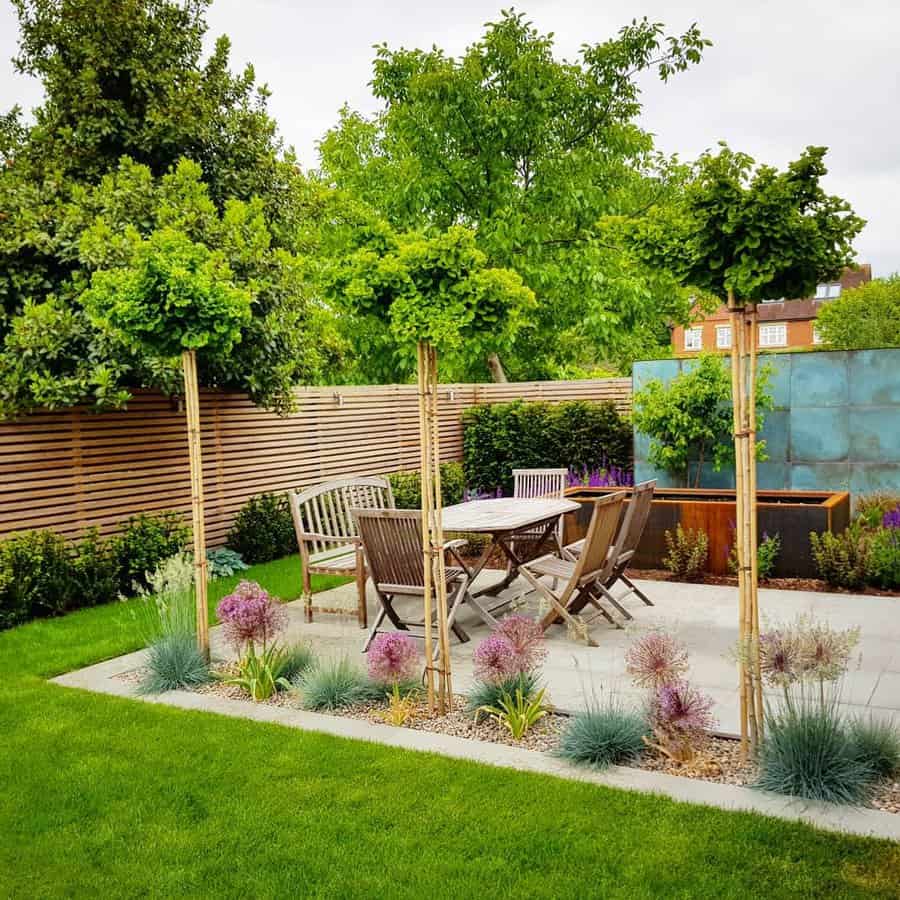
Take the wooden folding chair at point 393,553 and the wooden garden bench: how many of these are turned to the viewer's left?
0

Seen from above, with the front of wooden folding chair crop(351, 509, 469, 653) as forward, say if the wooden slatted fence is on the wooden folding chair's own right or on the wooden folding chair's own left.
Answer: on the wooden folding chair's own left

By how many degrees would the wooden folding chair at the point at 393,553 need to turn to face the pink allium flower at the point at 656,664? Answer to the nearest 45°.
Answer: approximately 90° to its right

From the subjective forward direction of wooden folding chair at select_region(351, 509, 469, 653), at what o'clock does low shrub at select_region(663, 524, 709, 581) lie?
The low shrub is roughly at 12 o'clock from the wooden folding chair.

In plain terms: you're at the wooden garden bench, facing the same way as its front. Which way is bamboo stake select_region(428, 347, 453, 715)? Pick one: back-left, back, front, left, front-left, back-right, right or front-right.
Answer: front-right

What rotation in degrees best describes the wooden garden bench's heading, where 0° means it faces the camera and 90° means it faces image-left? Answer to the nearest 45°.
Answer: approximately 315°

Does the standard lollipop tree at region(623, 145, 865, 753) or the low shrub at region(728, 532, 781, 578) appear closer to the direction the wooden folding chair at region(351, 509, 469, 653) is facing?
the low shrub

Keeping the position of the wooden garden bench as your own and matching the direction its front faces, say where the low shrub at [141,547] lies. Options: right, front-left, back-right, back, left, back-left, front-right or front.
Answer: back

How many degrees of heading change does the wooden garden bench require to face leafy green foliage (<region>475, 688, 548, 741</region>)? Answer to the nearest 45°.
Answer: approximately 45° to its right

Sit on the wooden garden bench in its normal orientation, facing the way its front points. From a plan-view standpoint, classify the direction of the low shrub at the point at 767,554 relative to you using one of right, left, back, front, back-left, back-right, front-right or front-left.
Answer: front-left

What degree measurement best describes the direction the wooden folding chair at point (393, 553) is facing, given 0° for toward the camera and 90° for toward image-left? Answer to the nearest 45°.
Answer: approximately 225°

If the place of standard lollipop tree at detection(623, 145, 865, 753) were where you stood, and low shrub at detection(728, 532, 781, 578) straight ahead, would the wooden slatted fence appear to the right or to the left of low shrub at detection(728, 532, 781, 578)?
left

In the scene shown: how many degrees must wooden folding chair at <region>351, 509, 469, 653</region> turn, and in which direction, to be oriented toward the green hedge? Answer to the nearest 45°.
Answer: approximately 45° to its left

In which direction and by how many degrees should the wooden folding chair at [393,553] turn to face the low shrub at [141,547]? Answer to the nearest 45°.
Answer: approximately 90° to its left

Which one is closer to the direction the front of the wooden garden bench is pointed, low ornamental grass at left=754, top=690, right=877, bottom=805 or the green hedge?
the low ornamental grass
